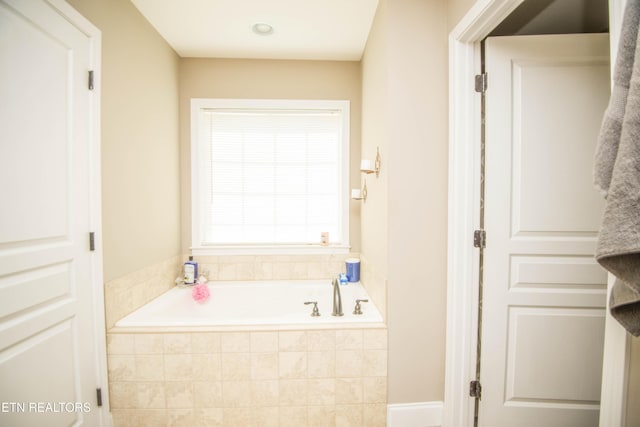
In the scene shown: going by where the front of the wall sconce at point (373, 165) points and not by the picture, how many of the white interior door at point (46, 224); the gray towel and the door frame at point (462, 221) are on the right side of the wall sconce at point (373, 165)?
0

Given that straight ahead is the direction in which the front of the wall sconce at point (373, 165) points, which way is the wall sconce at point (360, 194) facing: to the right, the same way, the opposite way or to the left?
the same way

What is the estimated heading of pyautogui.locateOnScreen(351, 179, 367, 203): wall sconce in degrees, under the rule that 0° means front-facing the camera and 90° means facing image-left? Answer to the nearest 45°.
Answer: approximately 90°

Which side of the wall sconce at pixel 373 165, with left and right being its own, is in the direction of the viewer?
left

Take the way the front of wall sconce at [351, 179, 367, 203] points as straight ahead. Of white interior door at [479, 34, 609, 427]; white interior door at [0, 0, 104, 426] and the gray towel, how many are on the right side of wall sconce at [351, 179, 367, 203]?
0

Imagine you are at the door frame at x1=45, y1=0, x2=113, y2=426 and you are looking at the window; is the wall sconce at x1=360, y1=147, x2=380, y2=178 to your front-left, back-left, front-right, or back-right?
front-right

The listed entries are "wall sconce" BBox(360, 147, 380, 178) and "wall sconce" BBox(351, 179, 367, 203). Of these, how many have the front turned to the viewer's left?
2

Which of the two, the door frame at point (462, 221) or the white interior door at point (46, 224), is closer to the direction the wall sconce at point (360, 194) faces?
the white interior door

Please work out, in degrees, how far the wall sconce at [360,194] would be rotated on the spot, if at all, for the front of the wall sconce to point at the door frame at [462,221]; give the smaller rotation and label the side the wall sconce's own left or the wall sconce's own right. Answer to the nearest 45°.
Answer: approximately 135° to the wall sconce's own left

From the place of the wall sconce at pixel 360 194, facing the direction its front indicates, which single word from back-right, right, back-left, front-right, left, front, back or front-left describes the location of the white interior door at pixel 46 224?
front-left

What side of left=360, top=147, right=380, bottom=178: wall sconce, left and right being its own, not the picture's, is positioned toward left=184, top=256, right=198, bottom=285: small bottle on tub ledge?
front

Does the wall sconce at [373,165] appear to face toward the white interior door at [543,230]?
no

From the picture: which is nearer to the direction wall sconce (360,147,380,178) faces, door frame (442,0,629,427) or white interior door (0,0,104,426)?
the white interior door

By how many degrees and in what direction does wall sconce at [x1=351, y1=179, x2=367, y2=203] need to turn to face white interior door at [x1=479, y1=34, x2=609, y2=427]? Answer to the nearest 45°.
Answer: approximately 135° to its left
